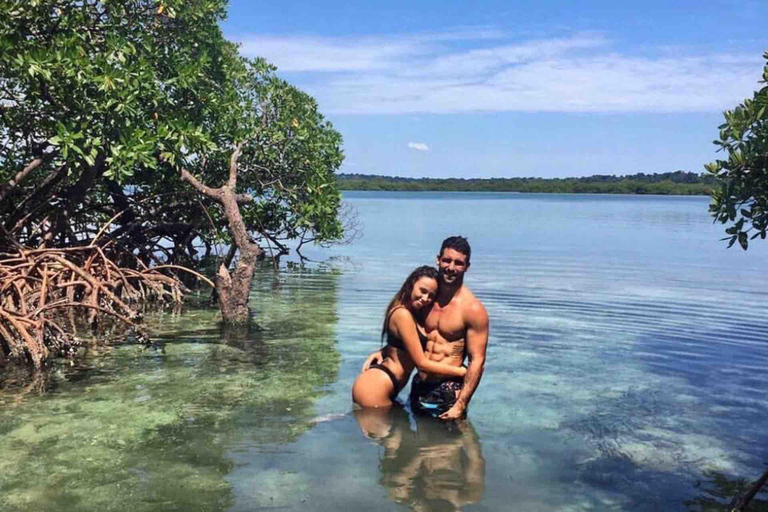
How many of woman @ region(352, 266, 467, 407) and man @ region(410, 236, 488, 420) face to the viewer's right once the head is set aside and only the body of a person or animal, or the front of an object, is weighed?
1

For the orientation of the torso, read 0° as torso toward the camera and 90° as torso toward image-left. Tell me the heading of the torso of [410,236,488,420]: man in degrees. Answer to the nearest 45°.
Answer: approximately 45°

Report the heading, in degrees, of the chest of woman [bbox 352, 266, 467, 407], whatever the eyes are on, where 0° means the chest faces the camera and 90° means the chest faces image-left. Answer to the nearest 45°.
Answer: approximately 270°
